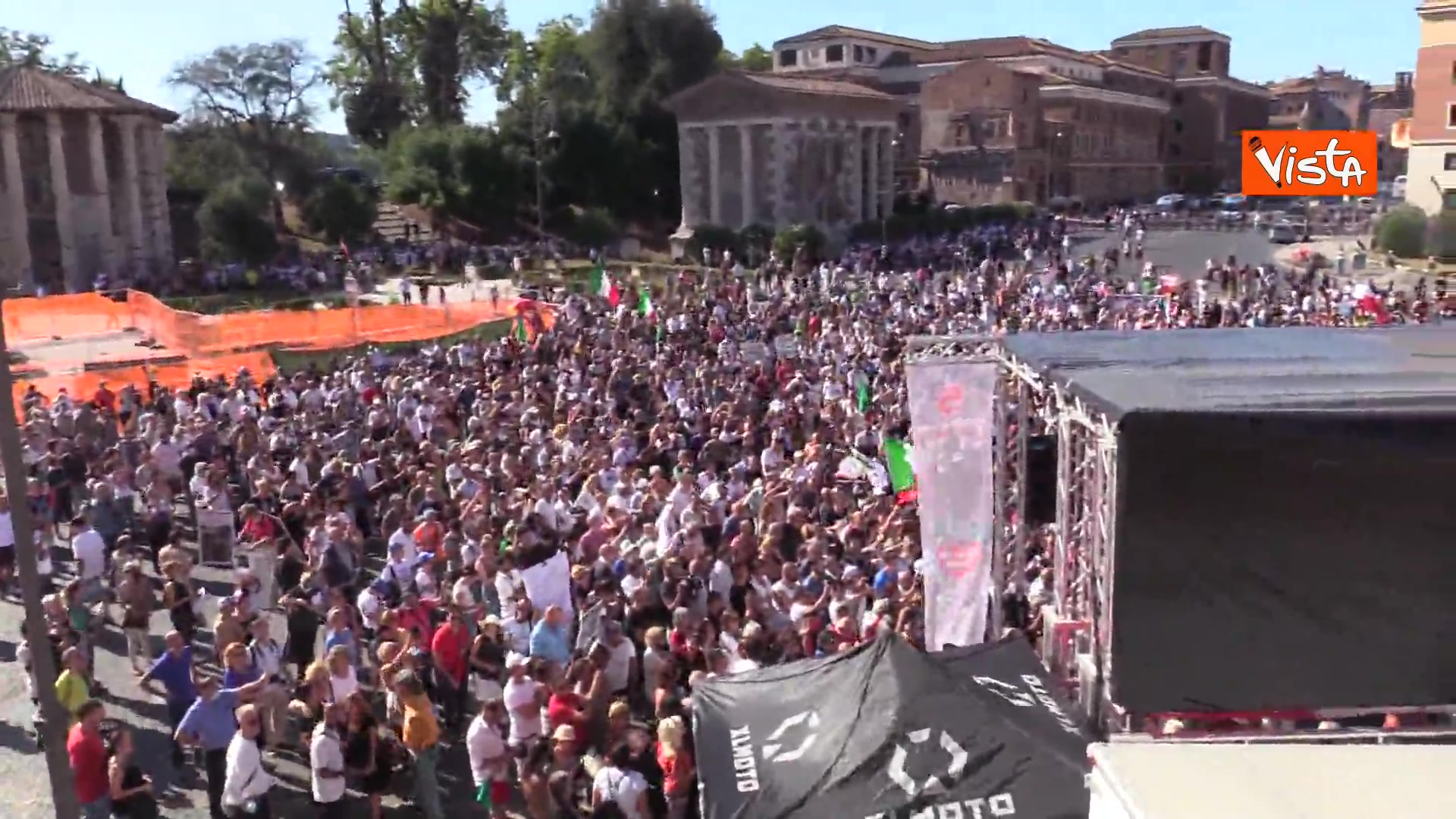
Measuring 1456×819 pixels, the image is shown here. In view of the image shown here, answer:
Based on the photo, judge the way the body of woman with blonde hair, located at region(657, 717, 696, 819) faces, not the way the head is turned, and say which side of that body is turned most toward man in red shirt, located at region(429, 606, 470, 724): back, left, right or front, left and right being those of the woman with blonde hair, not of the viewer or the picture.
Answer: left

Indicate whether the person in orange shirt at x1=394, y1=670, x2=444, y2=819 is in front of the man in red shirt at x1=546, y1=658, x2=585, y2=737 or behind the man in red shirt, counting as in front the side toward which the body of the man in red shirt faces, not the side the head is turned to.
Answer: behind

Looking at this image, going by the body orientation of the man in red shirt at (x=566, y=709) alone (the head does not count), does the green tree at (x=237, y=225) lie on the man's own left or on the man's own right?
on the man's own left

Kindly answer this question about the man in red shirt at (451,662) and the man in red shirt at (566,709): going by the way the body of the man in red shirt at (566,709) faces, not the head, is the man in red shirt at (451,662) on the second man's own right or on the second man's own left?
on the second man's own left

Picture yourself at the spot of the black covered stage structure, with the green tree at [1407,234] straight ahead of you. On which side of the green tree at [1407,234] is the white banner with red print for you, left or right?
left

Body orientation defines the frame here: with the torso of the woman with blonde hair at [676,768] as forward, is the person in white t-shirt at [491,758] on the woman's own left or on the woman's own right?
on the woman's own left

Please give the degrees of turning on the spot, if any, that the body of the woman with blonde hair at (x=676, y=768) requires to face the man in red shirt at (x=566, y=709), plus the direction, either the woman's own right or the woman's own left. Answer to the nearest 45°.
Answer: approximately 90° to the woman's own left

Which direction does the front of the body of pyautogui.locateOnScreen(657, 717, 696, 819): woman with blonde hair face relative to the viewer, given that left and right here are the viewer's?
facing away from the viewer and to the right of the viewer

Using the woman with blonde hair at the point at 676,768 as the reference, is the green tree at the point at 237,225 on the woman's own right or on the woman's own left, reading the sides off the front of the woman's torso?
on the woman's own left
